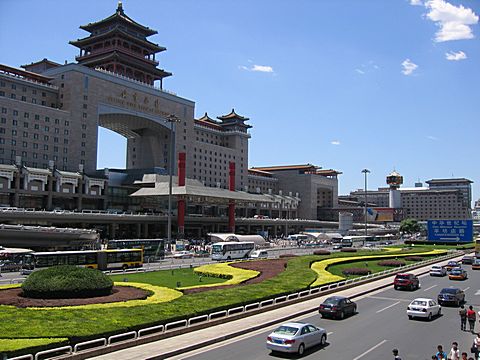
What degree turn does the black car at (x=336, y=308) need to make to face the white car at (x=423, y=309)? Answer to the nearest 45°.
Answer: approximately 45° to its right

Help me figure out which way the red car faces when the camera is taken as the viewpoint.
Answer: facing away from the viewer and to the right of the viewer

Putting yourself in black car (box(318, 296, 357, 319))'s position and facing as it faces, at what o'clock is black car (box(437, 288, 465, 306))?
black car (box(437, 288, 465, 306)) is roughly at 12 o'clock from black car (box(318, 296, 357, 319)).

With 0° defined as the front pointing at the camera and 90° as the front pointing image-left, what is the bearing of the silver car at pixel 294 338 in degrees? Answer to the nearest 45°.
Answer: approximately 225°

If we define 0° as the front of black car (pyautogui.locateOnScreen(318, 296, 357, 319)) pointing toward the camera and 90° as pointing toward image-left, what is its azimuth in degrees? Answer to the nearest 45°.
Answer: approximately 225°

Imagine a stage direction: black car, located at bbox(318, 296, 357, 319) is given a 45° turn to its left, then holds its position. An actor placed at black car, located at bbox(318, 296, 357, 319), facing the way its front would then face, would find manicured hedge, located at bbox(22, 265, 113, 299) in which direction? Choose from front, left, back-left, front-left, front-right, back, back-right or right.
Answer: left

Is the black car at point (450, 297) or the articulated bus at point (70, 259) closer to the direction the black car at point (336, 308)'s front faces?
the black car

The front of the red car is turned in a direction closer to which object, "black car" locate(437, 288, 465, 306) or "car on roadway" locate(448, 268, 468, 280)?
the car on roadway

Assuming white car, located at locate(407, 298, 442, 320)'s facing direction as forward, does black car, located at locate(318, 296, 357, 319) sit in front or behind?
behind

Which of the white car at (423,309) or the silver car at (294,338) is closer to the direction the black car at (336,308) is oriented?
the white car

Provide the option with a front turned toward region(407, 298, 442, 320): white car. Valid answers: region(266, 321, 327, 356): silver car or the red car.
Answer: the silver car
